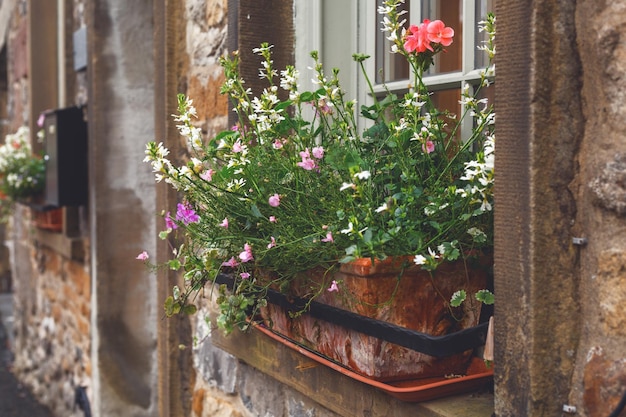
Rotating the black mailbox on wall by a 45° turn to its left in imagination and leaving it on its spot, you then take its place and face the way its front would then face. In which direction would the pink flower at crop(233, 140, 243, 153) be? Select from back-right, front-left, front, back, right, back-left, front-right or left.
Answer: front-left

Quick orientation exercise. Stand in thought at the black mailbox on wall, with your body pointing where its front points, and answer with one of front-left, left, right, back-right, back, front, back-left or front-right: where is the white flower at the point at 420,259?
left

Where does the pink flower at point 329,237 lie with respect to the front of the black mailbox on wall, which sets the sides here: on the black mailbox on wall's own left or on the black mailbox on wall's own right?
on the black mailbox on wall's own left

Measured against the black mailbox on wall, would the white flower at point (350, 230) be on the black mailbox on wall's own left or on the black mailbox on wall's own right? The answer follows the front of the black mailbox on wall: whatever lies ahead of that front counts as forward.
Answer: on the black mailbox on wall's own left

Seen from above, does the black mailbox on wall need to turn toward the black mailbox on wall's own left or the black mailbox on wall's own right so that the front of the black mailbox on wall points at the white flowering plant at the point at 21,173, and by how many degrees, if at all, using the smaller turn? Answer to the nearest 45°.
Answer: approximately 90° to the black mailbox on wall's own right

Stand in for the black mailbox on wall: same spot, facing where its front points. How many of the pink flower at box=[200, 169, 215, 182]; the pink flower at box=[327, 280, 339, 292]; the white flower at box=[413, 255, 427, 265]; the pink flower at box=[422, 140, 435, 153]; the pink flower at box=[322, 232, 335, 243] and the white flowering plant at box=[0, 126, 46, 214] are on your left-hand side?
5

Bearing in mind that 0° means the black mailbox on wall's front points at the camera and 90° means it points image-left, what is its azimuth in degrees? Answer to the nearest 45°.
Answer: approximately 90°

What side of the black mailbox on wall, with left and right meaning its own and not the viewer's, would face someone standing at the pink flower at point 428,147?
left

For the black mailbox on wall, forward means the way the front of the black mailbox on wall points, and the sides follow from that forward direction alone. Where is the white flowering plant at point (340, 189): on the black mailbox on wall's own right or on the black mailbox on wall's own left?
on the black mailbox on wall's own left

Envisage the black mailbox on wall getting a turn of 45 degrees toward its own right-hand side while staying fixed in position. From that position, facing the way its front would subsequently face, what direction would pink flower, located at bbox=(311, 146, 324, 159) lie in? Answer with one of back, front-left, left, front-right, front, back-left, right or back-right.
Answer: back-left

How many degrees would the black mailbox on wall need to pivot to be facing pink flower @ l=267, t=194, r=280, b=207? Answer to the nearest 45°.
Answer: approximately 90° to its left
